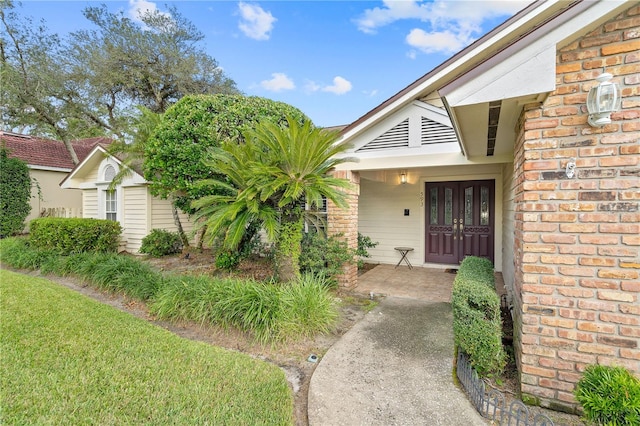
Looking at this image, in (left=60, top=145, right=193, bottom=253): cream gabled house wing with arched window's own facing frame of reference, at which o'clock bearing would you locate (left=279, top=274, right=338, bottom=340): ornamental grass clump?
The ornamental grass clump is roughly at 10 o'clock from the cream gabled house wing with arched window.

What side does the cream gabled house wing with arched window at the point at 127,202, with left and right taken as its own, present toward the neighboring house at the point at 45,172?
right

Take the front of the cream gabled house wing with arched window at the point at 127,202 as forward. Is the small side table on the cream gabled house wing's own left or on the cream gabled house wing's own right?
on the cream gabled house wing's own left

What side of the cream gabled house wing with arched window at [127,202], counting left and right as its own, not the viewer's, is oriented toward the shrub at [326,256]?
left

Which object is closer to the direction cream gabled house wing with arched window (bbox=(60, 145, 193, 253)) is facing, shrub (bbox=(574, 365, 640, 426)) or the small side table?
the shrub

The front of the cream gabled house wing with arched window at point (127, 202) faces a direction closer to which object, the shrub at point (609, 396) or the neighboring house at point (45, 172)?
the shrub

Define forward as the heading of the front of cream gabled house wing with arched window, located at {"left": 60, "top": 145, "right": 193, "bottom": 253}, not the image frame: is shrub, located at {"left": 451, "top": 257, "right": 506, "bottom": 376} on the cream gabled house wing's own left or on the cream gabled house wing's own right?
on the cream gabled house wing's own left

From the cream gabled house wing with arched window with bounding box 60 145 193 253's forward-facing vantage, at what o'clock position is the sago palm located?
The sago palm is roughly at 10 o'clock from the cream gabled house wing with arched window.

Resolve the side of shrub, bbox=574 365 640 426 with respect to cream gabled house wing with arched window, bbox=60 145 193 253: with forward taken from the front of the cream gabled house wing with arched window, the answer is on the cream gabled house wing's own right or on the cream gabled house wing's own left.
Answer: on the cream gabled house wing's own left

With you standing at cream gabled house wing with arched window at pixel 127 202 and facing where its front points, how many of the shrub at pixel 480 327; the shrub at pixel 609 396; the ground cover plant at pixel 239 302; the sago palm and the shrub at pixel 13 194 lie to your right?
1

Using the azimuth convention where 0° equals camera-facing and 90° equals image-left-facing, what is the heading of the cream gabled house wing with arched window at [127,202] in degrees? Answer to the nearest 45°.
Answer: approximately 45°

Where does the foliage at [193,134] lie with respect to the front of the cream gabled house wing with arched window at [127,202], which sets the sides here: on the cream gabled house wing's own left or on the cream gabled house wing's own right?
on the cream gabled house wing's own left
